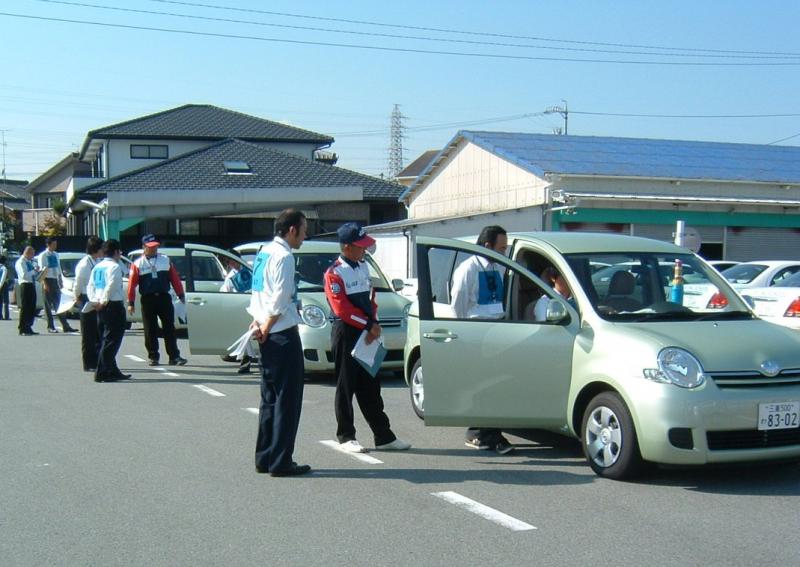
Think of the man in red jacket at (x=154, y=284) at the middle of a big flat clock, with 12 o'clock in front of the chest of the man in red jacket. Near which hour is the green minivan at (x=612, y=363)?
The green minivan is roughly at 11 o'clock from the man in red jacket.

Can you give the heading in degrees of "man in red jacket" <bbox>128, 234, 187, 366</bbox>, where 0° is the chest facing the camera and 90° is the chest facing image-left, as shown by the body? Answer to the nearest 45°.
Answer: approximately 0°

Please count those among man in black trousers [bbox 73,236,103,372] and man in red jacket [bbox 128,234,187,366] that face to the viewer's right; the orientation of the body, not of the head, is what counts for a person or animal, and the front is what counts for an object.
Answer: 1

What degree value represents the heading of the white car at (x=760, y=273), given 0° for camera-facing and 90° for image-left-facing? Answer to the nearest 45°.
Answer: approximately 225°

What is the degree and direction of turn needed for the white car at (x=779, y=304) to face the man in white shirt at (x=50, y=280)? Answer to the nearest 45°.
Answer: approximately 135° to its left

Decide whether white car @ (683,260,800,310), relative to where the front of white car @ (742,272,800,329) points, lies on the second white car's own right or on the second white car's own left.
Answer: on the second white car's own left

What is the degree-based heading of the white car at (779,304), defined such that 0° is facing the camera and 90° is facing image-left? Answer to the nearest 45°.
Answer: approximately 225°

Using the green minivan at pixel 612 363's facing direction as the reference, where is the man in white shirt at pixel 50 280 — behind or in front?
behind

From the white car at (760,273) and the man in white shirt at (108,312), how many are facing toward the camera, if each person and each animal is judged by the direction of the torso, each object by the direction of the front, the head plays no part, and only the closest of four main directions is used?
0

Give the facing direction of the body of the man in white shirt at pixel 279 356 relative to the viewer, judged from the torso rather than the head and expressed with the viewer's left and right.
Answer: facing away from the viewer and to the right of the viewer
